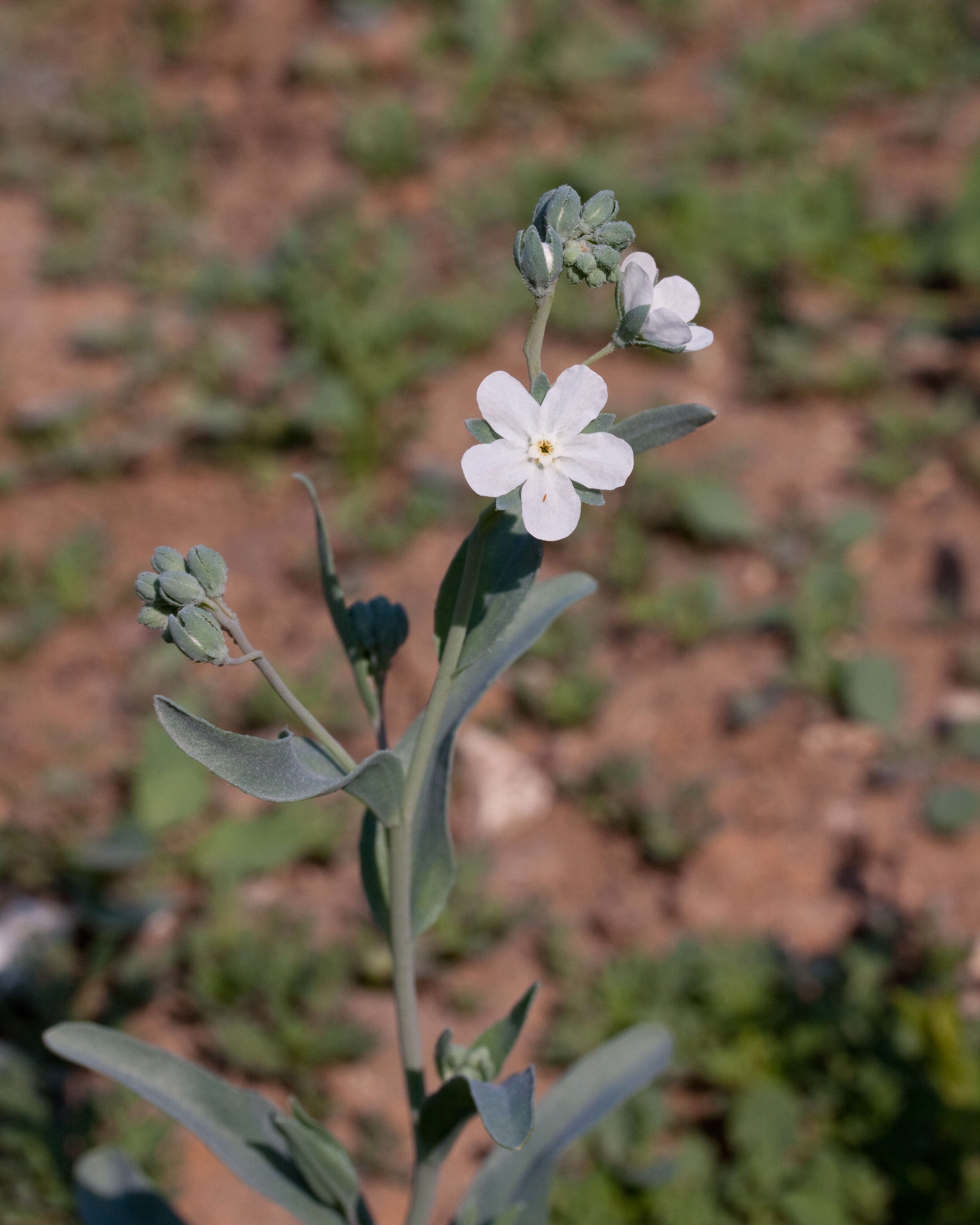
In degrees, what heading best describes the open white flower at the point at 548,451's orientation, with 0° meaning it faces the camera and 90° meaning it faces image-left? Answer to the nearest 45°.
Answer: approximately 0°
